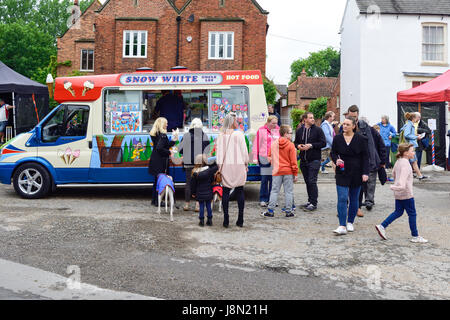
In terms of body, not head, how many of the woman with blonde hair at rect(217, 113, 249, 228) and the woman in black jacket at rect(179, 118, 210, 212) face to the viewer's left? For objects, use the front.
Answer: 0

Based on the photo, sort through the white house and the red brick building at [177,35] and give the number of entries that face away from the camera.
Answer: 0

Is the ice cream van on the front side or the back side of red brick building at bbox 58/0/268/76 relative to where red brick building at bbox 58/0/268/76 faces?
on the front side

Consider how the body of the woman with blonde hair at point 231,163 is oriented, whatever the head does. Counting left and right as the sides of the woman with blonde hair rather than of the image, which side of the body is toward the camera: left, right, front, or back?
back

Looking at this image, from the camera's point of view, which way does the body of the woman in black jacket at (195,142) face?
away from the camera

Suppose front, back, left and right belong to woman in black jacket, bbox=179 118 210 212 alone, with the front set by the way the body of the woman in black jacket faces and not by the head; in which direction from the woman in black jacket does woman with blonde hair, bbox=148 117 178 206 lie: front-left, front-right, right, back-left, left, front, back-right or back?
front-left

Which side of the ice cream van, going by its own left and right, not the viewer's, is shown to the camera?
left

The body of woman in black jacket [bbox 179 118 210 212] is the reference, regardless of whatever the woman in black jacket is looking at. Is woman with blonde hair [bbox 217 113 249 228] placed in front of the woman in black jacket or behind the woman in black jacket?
behind
